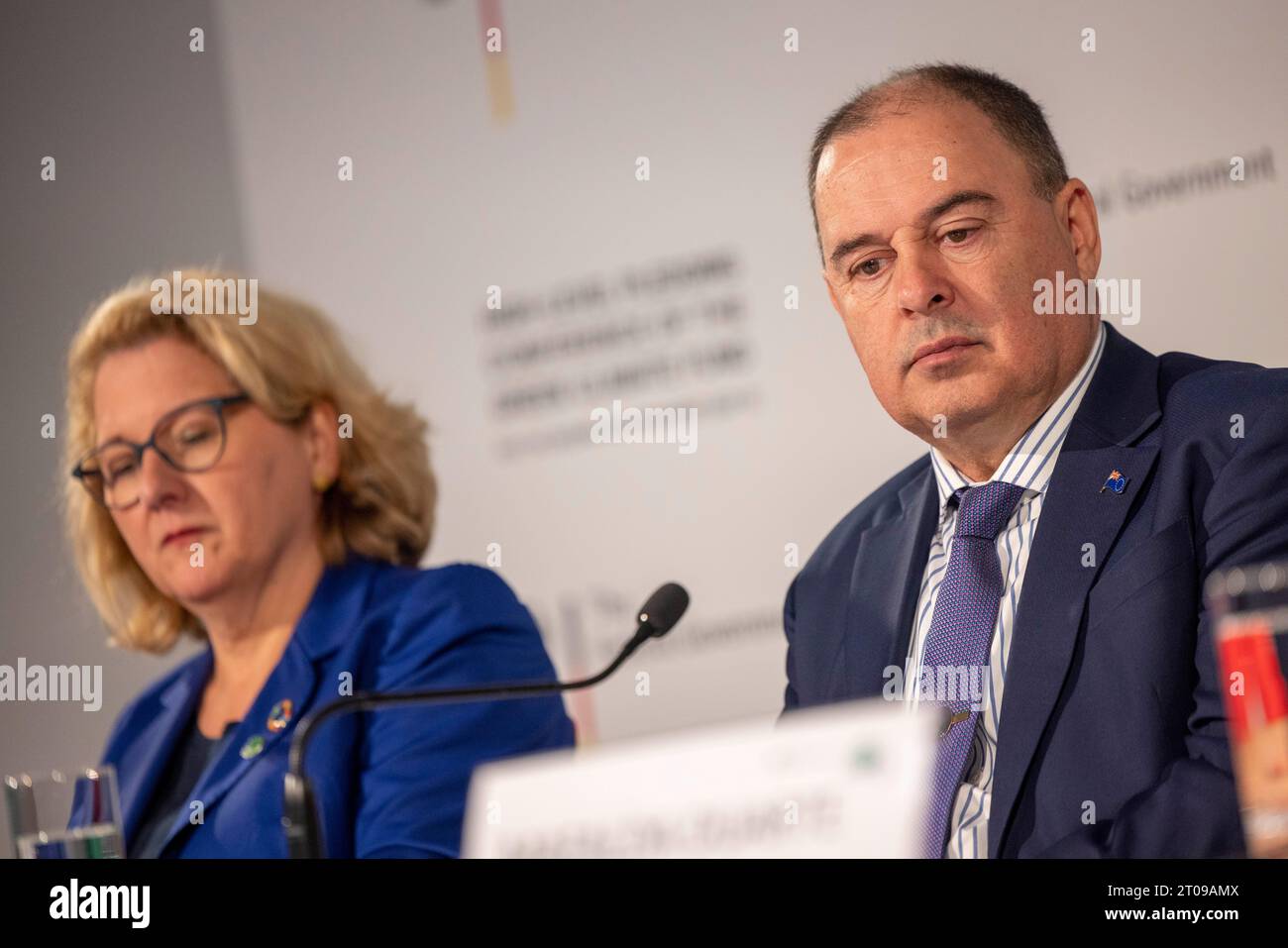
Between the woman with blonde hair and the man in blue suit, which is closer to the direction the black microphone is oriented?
the man in blue suit

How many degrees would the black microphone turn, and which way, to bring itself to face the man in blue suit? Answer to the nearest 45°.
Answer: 0° — it already faces them

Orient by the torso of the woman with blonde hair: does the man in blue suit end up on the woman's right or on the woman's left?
on the woman's left

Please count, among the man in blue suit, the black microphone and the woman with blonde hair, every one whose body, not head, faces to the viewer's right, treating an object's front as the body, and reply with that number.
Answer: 1

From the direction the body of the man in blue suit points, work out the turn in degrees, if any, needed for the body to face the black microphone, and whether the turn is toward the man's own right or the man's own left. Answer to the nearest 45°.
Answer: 0° — they already face it

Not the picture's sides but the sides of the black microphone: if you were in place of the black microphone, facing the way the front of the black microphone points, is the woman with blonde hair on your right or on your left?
on your left

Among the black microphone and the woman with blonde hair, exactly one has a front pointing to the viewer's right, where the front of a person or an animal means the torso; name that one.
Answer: the black microphone

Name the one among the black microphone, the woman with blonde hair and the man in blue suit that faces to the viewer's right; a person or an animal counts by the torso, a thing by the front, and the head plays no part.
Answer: the black microphone

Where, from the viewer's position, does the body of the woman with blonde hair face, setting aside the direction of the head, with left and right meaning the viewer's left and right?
facing the viewer and to the left of the viewer

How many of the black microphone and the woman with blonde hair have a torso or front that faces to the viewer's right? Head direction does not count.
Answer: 1

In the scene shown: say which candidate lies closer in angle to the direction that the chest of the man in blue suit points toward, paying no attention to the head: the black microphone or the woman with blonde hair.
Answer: the black microphone

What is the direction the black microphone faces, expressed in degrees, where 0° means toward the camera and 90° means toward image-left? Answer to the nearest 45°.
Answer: approximately 270°

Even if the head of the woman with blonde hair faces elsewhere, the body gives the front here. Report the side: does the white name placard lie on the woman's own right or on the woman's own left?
on the woman's own left
